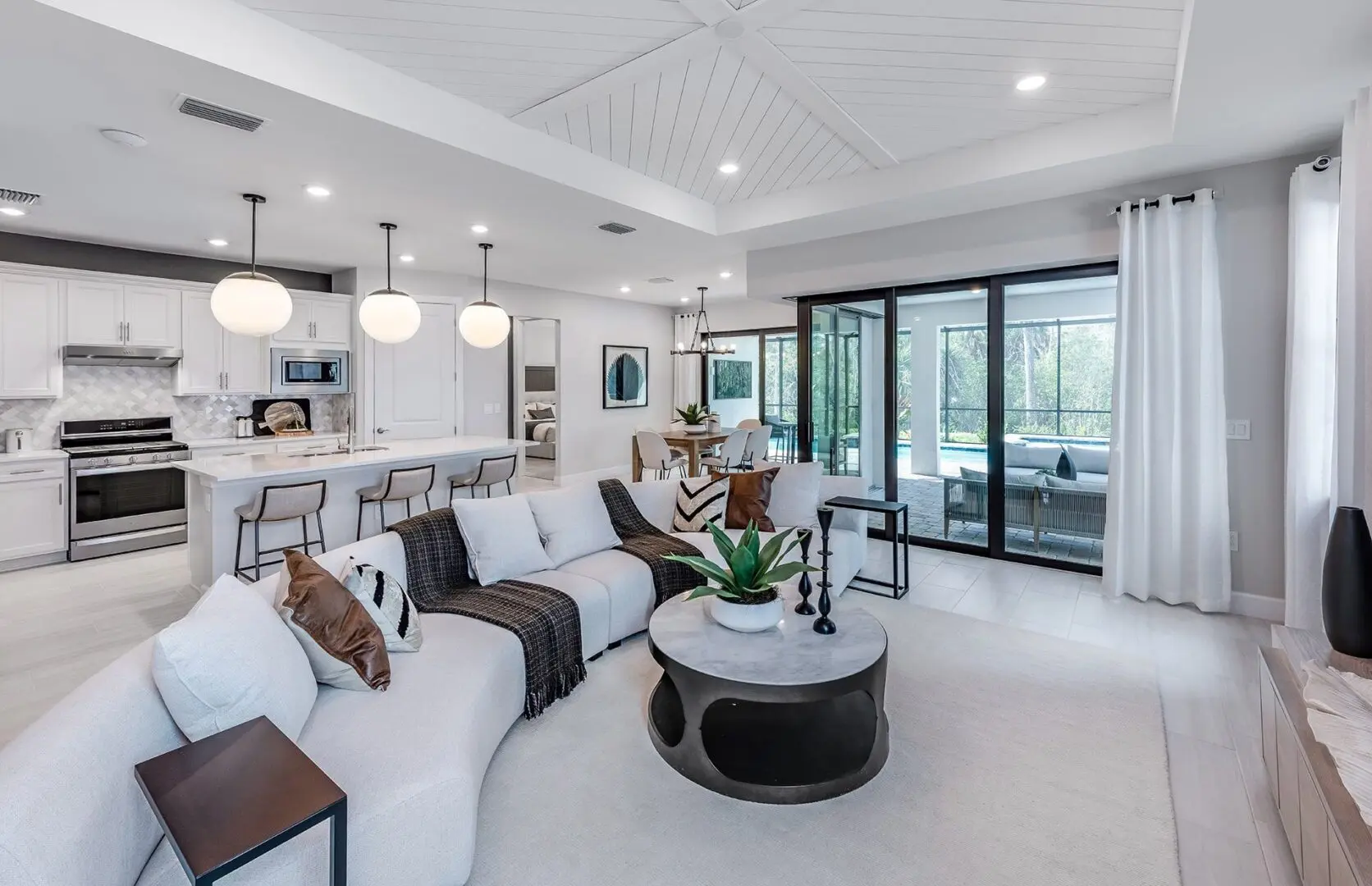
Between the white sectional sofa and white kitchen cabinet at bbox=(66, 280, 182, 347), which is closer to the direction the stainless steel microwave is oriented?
the white sectional sofa

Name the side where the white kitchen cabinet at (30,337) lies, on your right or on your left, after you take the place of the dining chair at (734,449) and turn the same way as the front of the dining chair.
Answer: on your left

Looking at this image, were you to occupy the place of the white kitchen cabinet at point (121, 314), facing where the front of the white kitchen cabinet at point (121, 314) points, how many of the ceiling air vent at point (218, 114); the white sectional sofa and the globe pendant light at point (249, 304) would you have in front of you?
3

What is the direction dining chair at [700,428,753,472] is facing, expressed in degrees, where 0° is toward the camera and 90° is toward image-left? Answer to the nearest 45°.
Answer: approximately 135°

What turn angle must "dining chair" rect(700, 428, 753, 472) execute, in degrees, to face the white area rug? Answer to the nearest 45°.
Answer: approximately 135° to its left

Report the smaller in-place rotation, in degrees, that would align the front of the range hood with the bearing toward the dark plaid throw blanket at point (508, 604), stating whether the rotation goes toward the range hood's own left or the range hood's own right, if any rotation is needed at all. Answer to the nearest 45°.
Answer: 0° — it already faces it

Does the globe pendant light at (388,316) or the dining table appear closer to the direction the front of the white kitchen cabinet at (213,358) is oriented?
the globe pendant light
